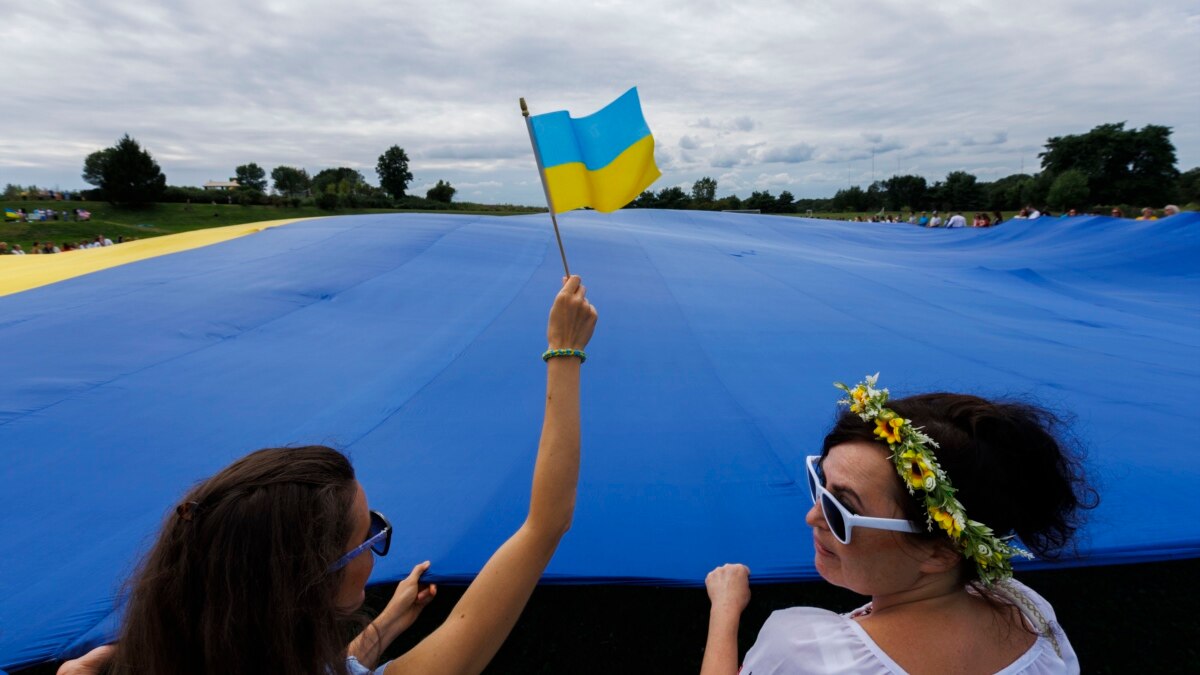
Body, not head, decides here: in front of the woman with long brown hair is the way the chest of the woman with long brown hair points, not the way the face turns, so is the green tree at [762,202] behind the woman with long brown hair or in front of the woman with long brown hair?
in front

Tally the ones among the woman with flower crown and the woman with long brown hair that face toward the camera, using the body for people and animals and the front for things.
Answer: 0

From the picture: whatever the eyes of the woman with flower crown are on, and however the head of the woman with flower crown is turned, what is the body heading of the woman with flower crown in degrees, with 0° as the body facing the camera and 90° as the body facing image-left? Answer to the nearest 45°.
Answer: approximately 135°

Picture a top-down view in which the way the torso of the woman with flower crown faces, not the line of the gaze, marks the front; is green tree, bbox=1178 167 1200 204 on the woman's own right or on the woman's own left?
on the woman's own right

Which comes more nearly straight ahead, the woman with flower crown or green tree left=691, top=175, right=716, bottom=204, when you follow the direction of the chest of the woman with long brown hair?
the green tree

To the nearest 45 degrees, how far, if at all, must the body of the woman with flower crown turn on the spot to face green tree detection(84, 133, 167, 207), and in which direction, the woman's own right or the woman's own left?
approximately 45° to the woman's own left

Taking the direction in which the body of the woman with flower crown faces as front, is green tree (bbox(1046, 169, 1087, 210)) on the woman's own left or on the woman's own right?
on the woman's own right

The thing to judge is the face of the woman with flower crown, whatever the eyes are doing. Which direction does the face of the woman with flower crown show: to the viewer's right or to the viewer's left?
to the viewer's left

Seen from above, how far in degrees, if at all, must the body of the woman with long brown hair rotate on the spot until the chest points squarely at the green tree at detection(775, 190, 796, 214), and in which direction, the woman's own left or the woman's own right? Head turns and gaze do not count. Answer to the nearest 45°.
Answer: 0° — they already face it

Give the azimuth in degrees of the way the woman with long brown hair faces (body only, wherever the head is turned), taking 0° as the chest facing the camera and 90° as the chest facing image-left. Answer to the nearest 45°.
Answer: approximately 225°

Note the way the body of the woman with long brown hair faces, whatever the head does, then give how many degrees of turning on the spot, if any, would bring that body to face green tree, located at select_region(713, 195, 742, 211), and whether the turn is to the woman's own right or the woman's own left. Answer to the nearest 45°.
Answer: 0° — they already face it

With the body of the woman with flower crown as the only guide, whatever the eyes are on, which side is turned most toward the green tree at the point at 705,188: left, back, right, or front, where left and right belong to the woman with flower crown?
front
